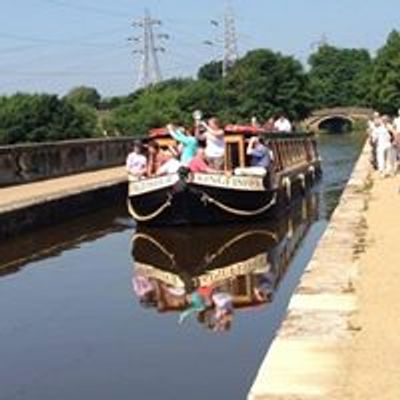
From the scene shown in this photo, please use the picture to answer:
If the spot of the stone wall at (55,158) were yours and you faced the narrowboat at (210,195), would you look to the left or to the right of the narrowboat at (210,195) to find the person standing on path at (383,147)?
left

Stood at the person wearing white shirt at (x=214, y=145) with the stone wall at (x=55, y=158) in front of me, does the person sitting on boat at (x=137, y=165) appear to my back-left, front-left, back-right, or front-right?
front-left

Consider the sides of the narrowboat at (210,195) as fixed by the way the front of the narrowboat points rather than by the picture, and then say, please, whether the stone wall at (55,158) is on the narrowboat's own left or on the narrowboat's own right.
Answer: on the narrowboat's own right

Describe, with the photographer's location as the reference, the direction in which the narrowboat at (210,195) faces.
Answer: facing the viewer and to the left of the viewer

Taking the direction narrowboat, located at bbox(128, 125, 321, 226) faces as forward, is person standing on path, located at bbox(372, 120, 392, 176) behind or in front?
behind
